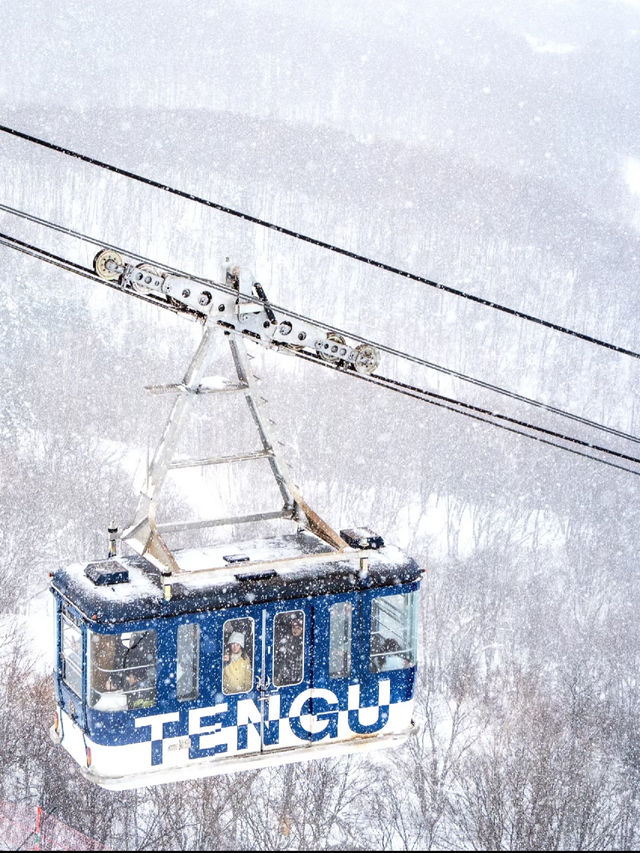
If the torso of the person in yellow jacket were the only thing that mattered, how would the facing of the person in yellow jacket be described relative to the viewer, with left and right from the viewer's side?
facing the viewer

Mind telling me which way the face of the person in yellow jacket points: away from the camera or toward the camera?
toward the camera
